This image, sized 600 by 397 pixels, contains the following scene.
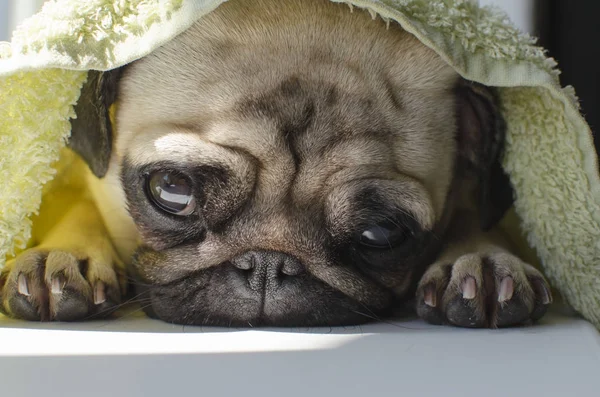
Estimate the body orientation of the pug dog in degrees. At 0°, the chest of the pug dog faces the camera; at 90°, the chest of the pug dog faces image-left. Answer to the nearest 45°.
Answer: approximately 0°
